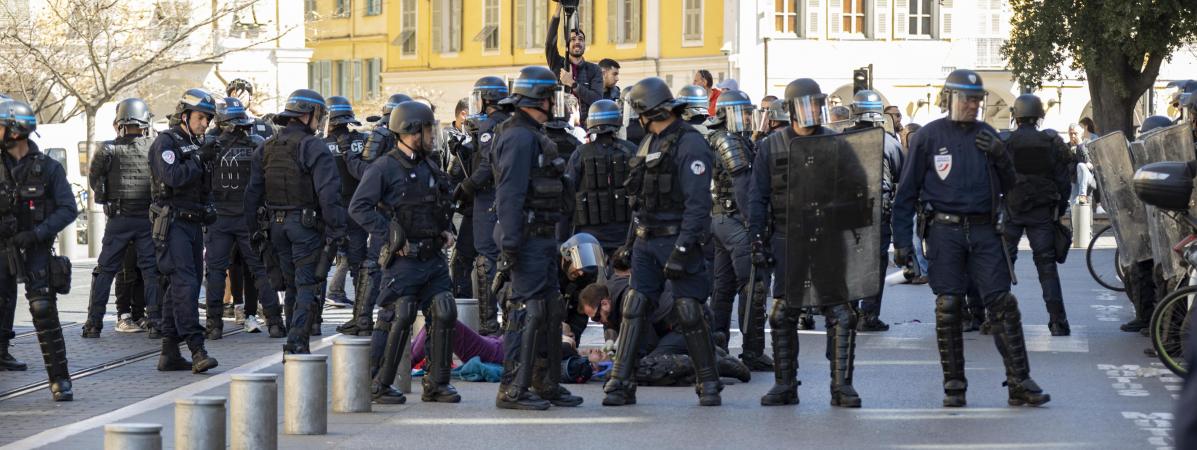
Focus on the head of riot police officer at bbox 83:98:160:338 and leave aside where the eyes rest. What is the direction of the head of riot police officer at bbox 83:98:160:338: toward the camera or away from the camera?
away from the camera

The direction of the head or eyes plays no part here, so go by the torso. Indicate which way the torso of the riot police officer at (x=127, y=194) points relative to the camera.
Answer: away from the camera

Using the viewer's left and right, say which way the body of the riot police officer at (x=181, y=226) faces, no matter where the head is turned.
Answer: facing the viewer and to the right of the viewer

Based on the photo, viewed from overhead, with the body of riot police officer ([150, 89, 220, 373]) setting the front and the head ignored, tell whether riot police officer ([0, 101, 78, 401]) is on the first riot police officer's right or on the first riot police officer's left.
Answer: on the first riot police officer's right

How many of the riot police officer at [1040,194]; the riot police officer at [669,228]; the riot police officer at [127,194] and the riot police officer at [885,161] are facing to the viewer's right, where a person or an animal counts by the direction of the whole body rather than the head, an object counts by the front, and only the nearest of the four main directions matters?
0
